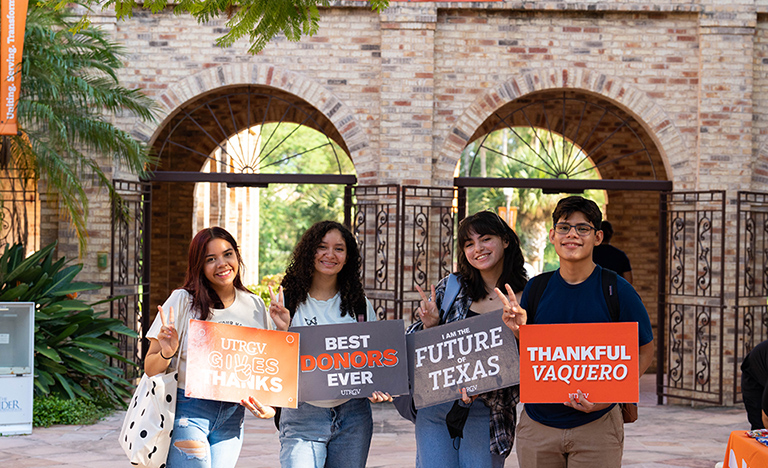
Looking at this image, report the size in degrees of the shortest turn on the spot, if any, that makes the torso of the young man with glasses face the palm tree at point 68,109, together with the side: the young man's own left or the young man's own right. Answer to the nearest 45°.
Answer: approximately 135° to the young man's own right

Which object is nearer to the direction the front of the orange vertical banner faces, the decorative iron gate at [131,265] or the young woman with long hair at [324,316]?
the young woman with long hair

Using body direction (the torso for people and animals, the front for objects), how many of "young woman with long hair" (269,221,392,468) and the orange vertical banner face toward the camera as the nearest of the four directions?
2

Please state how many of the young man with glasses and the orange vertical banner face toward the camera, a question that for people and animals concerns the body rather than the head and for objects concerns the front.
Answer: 2

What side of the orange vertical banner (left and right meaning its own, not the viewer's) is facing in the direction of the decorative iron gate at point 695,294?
left

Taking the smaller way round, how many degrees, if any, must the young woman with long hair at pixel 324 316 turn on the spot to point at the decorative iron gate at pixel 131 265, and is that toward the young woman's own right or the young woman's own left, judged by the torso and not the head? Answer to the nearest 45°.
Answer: approximately 180°

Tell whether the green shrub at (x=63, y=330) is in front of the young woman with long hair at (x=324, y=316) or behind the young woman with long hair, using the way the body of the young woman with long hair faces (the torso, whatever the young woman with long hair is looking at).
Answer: behind

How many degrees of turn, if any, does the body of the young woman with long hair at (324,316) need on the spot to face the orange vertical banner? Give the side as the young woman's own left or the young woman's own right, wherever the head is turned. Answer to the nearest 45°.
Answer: approximately 135° to the young woman's own right

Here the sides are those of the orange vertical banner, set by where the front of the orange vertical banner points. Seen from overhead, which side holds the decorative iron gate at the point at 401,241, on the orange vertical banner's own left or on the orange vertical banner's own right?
on the orange vertical banner's own left
